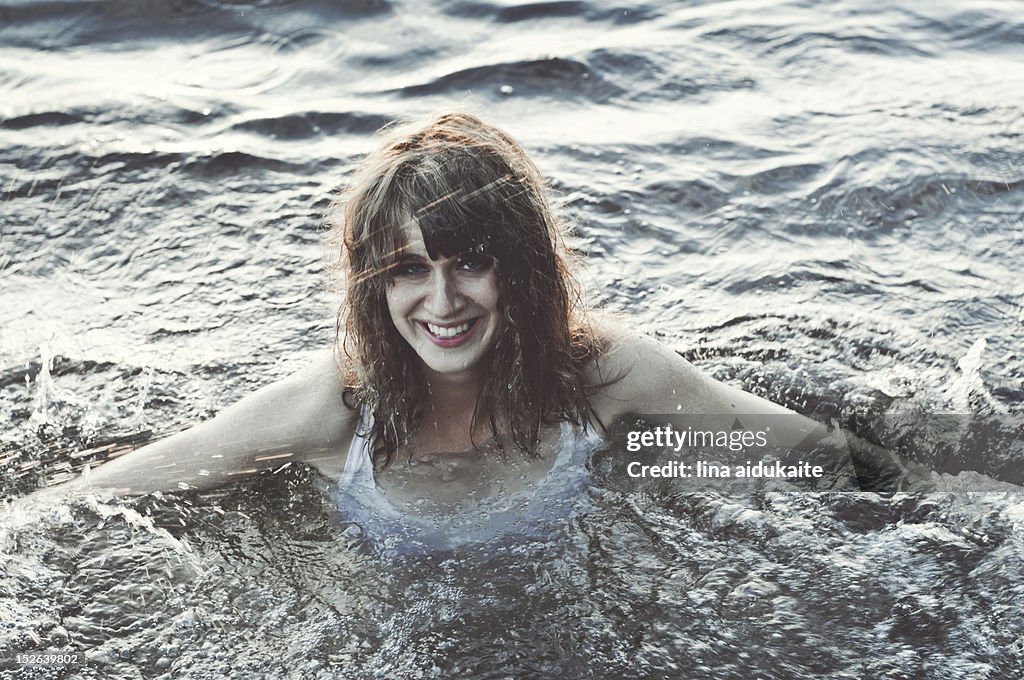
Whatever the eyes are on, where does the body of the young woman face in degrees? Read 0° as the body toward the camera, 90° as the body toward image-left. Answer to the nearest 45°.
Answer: approximately 0°
